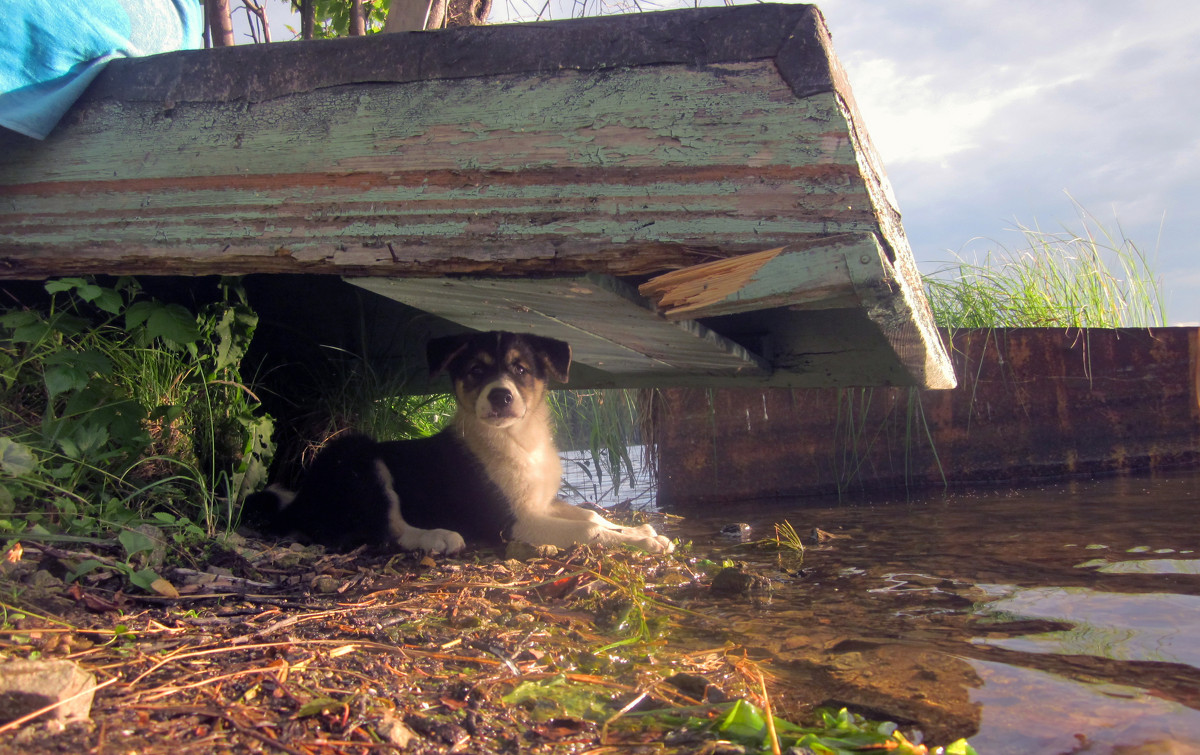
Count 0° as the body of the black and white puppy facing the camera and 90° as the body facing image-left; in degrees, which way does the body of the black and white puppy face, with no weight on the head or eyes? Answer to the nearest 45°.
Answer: approximately 270°

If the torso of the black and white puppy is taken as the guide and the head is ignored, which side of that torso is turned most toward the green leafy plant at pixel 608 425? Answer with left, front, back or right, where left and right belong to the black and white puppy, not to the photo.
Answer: left

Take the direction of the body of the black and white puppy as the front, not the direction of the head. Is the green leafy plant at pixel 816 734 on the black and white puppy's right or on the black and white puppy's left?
on the black and white puppy's right

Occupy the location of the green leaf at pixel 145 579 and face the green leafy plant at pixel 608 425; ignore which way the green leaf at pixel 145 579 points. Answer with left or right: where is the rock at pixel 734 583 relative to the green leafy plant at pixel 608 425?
right

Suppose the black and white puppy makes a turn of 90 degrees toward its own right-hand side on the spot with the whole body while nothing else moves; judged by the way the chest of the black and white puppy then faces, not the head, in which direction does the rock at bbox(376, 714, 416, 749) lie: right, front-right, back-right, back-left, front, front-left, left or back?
front

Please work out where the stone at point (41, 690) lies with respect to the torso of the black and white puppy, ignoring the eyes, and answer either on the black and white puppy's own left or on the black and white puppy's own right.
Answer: on the black and white puppy's own right

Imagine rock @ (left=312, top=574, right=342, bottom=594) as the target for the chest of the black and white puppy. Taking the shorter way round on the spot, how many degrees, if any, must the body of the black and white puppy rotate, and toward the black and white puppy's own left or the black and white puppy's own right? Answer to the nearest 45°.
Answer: approximately 90° to the black and white puppy's own right
